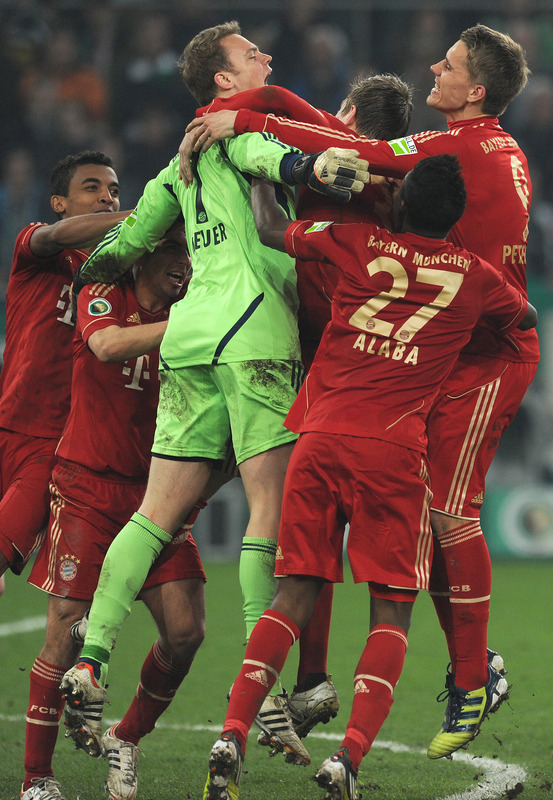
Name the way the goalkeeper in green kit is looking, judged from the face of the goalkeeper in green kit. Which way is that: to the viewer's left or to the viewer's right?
to the viewer's right

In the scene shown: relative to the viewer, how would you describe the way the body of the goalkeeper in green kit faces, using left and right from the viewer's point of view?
facing away from the viewer and to the right of the viewer
